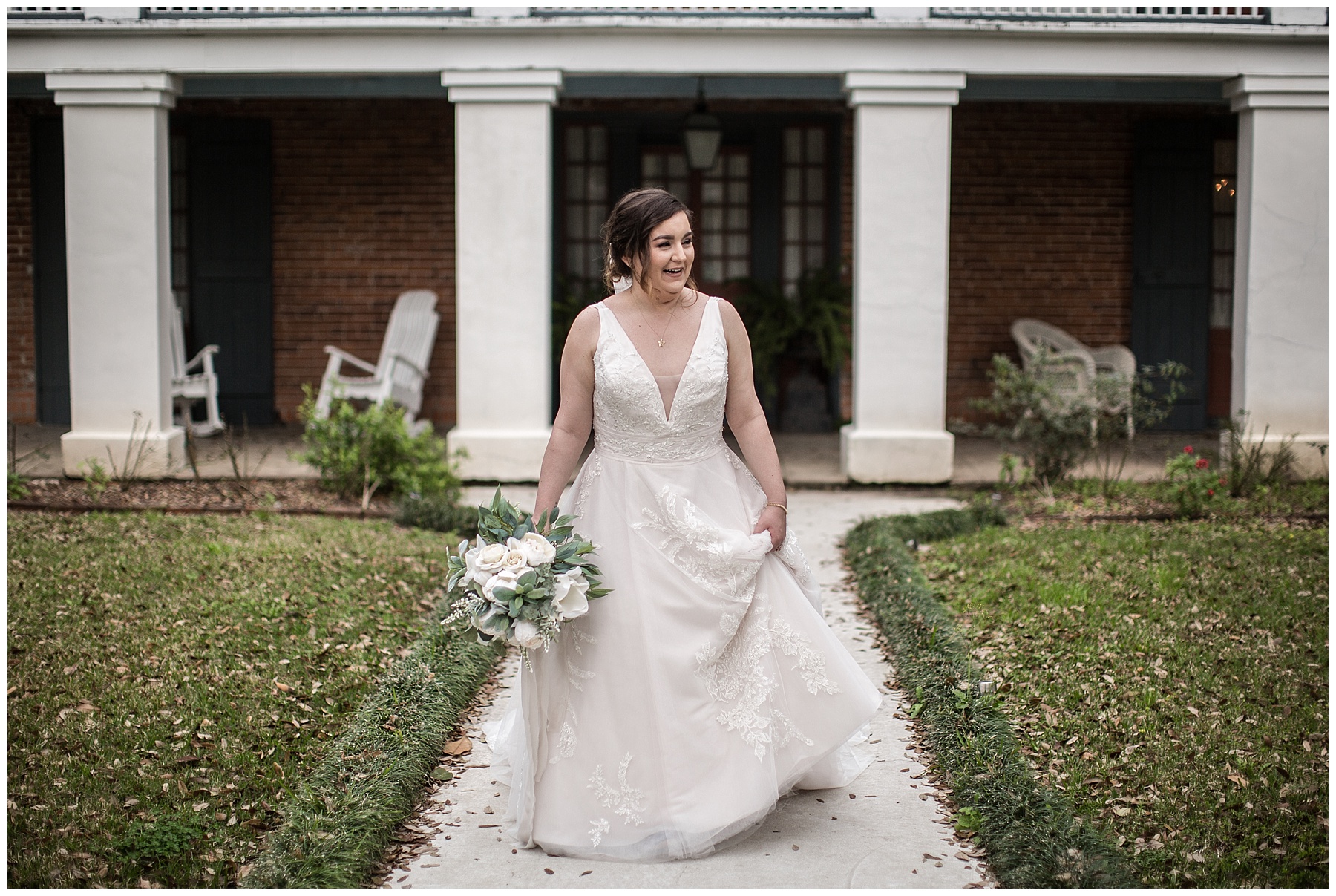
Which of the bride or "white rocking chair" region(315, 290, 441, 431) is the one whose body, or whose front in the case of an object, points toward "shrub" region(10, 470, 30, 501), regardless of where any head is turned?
the white rocking chair

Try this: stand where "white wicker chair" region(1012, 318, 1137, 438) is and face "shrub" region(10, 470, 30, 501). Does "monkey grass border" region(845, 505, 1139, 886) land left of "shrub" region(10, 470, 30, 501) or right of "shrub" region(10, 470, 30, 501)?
left

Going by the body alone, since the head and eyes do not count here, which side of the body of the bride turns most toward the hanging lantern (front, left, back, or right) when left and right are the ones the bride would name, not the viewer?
back

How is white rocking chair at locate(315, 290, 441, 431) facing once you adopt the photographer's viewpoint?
facing the viewer and to the left of the viewer

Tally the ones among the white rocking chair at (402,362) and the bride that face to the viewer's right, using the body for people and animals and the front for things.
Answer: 0

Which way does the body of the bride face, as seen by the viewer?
toward the camera

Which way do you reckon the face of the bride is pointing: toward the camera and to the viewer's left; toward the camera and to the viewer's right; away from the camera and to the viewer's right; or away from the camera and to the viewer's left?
toward the camera and to the viewer's right

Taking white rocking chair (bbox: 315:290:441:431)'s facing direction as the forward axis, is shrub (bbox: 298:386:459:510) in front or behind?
in front

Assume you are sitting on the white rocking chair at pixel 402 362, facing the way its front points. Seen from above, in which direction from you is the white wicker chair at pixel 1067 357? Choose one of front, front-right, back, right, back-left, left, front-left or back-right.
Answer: back-left

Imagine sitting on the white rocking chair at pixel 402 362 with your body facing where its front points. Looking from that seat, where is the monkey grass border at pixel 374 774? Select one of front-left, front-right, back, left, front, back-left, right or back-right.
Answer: front-left

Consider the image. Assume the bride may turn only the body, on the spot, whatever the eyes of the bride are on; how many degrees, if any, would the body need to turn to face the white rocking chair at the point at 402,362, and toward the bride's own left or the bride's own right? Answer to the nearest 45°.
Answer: approximately 180°
